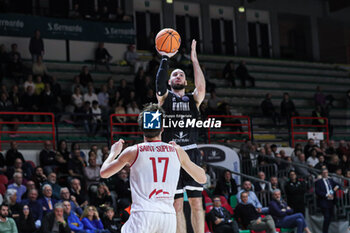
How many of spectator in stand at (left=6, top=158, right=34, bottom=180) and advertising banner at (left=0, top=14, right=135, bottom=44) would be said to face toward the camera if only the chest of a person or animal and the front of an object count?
2

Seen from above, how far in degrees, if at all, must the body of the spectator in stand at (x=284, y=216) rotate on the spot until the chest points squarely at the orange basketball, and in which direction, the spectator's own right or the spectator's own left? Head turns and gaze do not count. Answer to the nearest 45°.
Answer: approximately 45° to the spectator's own right

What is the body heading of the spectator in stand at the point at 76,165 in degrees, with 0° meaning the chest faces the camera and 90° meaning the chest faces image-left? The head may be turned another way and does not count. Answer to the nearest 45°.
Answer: approximately 315°

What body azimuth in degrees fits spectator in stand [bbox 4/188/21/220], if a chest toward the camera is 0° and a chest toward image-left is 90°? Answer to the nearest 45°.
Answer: approximately 315°

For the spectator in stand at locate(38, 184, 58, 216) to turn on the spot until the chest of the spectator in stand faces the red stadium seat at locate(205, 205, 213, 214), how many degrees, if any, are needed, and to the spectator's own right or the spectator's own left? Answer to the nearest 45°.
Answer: approximately 45° to the spectator's own left

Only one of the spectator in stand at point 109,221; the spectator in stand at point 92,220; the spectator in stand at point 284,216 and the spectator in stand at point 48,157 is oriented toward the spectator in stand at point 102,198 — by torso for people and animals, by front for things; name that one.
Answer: the spectator in stand at point 48,157

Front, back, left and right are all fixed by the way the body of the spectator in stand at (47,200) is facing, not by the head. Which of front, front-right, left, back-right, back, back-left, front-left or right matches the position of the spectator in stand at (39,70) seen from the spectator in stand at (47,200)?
back-left

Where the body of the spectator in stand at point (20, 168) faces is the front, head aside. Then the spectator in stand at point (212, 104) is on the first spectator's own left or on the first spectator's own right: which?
on the first spectator's own left

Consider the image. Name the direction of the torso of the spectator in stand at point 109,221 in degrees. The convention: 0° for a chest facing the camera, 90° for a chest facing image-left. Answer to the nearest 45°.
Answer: approximately 315°
